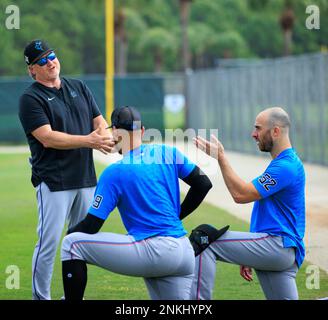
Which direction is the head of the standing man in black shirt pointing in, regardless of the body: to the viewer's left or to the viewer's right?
to the viewer's right

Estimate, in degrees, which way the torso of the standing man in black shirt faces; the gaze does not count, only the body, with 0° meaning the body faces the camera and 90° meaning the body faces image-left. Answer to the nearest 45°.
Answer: approximately 315°
